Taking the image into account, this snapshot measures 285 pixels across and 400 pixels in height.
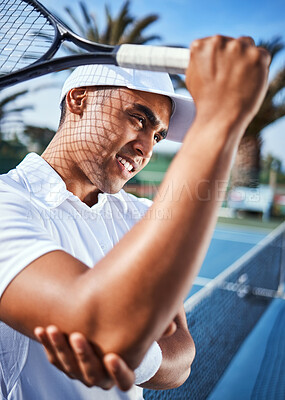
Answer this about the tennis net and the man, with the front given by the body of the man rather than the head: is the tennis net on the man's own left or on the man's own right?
on the man's own left

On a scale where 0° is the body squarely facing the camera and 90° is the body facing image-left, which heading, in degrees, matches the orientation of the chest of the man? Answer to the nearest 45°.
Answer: approximately 315°

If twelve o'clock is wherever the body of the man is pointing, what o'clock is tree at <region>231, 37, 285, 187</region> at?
The tree is roughly at 8 o'clock from the man.
